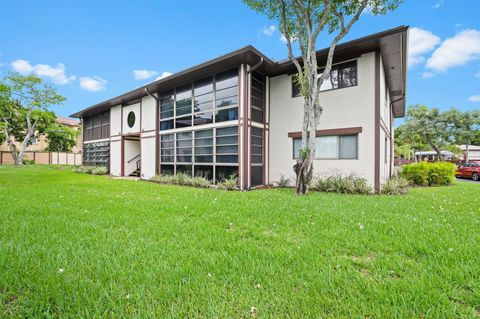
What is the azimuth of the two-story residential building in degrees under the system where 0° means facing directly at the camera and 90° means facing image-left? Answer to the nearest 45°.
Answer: approximately 45°

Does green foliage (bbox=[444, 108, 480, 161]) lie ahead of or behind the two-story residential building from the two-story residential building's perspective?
behind

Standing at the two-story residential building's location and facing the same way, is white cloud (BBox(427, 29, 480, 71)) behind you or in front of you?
behind

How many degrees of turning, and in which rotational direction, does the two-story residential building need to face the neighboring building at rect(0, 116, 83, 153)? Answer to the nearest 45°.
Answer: approximately 90° to its right

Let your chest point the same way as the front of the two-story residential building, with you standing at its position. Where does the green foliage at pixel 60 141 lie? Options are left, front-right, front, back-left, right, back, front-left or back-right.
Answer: right

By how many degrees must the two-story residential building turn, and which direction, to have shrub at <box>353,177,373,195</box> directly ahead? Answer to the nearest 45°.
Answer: approximately 90° to its left
